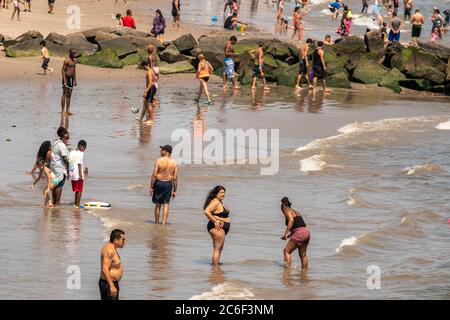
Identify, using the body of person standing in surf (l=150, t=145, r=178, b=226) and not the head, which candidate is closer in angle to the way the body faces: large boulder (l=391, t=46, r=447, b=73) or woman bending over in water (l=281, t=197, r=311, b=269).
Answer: the large boulder

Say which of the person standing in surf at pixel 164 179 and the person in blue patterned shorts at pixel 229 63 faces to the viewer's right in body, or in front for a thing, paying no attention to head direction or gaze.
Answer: the person in blue patterned shorts at pixel 229 63

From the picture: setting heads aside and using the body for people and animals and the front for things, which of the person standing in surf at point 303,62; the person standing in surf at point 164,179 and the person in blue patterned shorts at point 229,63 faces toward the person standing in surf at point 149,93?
the person standing in surf at point 164,179

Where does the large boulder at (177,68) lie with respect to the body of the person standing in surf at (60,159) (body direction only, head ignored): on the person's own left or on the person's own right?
on the person's own left

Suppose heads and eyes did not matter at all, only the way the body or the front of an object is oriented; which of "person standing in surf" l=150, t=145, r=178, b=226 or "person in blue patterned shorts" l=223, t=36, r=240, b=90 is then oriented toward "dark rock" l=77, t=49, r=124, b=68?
"person standing in surf" l=150, t=145, r=178, b=226

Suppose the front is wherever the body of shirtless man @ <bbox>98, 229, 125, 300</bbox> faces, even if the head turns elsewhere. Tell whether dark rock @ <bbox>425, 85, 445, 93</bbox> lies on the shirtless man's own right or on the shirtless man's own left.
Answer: on the shirtless man's own left

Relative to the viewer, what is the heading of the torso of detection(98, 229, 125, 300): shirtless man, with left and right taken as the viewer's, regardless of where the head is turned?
facing to the right of the viewer

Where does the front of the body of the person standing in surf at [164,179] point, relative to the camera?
away from the camera

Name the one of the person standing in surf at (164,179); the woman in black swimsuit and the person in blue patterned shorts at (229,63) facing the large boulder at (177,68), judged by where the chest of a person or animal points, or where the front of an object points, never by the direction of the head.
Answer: the person standing in surf at (164,179)

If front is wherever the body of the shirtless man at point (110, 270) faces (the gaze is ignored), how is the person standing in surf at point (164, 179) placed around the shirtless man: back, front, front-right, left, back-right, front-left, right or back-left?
left

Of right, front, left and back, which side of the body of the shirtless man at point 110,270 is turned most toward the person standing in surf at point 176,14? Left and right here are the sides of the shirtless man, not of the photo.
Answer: left

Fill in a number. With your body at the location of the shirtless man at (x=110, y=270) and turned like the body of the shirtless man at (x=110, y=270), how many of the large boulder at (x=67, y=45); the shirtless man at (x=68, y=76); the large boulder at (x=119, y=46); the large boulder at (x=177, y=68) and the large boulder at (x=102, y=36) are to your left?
5
